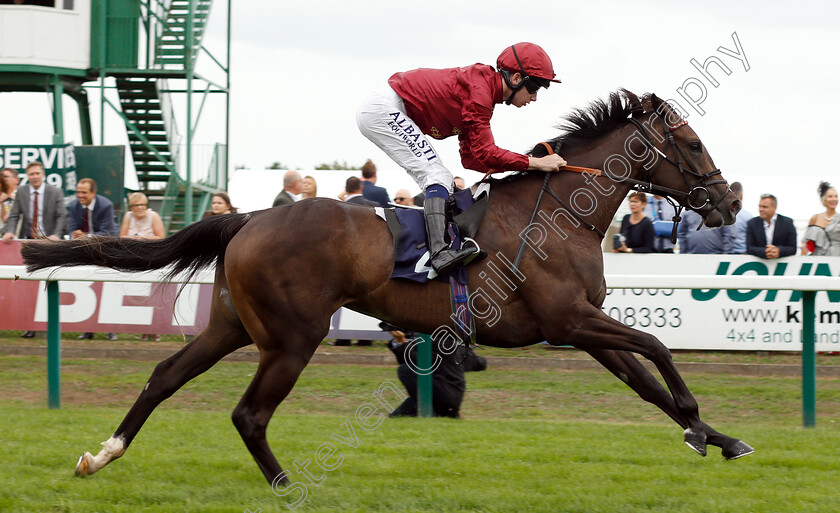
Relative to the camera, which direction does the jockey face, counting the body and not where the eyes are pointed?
to the viewer's right

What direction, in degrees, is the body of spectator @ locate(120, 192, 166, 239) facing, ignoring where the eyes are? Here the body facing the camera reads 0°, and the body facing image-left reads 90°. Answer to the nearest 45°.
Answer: approximately 0°

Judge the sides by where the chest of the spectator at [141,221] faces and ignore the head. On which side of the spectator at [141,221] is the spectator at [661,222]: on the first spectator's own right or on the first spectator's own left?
on the first spectator's own left

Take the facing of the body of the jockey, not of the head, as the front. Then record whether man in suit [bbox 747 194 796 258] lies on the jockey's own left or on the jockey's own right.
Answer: on the jockey's own left

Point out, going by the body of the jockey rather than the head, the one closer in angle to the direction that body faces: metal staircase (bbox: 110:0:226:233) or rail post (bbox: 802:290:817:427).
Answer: the rail post

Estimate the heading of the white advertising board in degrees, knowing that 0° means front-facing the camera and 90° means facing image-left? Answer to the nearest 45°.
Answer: approximately 0°

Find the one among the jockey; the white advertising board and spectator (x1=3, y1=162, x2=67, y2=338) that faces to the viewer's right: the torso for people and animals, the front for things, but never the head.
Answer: the jockey

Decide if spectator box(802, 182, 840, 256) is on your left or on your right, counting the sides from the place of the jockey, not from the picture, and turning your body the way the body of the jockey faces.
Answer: on your left

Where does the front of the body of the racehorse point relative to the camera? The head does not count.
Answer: to the viewer's right
